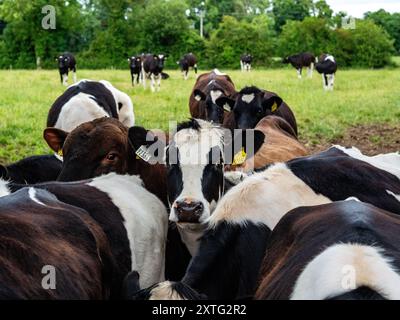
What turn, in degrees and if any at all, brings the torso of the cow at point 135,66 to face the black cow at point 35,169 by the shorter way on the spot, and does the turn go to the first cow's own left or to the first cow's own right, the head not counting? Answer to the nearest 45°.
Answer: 0° — it already faces it

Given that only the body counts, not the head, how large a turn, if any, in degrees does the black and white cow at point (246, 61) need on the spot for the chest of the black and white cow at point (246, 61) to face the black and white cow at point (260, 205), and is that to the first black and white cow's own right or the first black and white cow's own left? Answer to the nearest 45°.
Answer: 0° — it already faces it

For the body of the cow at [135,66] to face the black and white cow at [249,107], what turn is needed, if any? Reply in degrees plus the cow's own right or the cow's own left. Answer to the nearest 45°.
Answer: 0° — it already faces it
